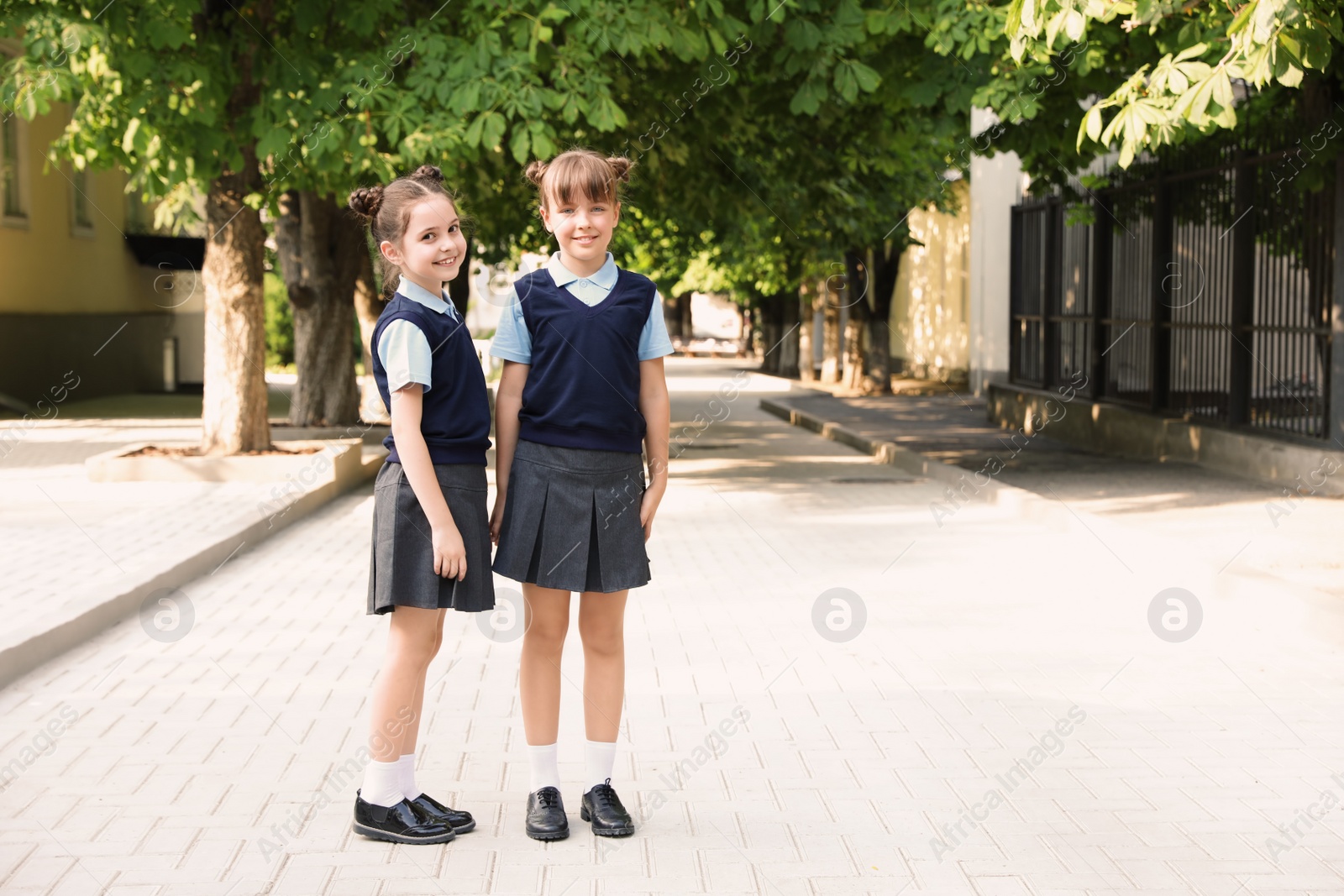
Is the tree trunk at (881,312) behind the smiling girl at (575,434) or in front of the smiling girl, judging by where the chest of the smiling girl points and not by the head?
behind

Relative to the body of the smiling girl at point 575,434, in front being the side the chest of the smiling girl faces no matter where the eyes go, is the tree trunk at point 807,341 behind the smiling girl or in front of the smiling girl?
behind

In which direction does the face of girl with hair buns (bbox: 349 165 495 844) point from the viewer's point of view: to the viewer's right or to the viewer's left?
to the viewer's right

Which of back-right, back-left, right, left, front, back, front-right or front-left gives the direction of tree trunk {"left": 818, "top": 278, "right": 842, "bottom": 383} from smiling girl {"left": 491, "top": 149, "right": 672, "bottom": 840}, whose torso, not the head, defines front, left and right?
back

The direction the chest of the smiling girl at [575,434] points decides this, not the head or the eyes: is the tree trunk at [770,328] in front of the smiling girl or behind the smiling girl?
behind

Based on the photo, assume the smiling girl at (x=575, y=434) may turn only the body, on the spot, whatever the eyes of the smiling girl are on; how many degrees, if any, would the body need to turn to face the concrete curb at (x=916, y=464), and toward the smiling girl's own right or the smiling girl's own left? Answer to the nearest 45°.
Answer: approximately 180°

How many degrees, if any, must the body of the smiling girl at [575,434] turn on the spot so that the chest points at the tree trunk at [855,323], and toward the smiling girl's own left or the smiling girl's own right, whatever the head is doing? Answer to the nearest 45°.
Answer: approximately 180°

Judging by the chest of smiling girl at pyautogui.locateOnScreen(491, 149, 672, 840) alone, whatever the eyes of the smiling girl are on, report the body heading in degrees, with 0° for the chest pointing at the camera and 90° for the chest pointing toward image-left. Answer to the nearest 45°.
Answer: approximately 0°

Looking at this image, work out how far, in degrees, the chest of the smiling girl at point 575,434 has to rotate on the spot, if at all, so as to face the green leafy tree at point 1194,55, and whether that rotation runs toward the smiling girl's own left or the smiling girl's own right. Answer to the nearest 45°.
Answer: approximately 135° to the smiling girl's own left

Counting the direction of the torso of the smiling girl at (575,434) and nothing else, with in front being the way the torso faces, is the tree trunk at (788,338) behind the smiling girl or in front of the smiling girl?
behind
